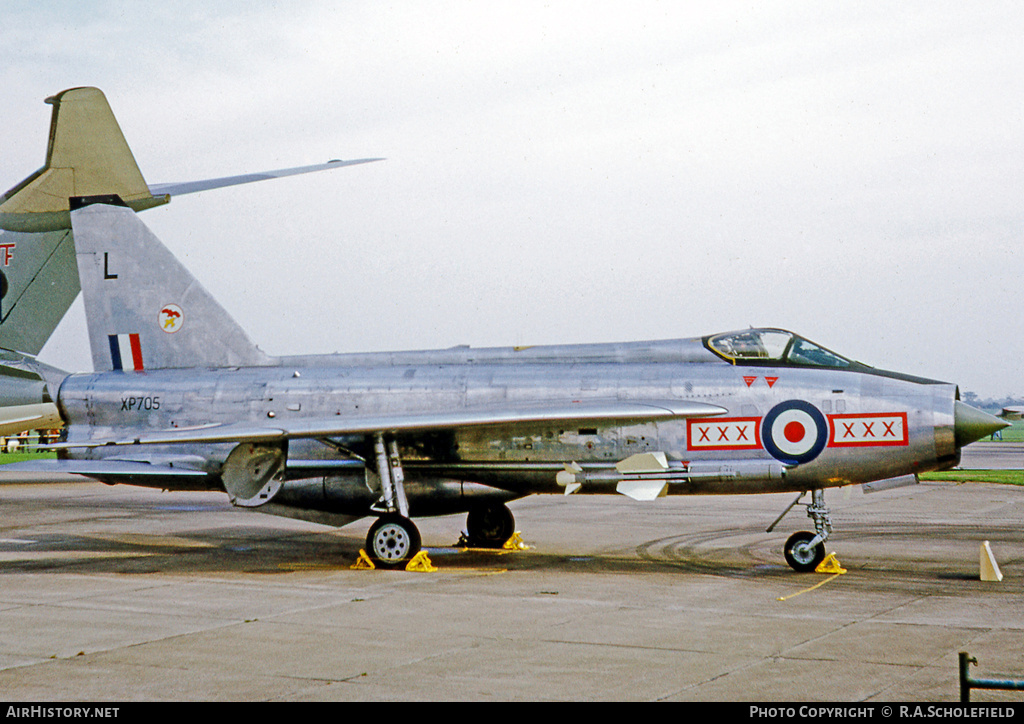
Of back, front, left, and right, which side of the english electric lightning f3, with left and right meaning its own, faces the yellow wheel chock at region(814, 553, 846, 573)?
front

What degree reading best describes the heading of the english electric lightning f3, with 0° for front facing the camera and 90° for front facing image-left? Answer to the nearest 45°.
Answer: approximately 270°

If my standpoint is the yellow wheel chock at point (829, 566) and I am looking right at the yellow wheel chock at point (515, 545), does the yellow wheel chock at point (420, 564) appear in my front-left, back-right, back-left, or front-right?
front-left

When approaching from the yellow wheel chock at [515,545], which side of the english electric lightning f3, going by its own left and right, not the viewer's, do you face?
left
